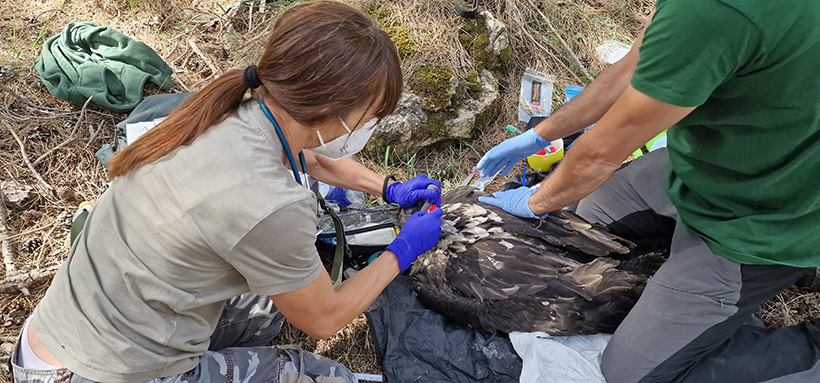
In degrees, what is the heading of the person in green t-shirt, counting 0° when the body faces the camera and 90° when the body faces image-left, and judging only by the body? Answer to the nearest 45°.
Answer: approximately 90°

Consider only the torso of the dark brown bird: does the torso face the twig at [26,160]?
yes

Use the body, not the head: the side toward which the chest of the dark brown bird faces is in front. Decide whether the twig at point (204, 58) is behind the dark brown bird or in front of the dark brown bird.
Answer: in front

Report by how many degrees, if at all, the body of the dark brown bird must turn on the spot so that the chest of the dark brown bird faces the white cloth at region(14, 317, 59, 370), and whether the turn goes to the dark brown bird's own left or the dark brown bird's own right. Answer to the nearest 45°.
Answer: approximately 45° to the dark brown bird's own left

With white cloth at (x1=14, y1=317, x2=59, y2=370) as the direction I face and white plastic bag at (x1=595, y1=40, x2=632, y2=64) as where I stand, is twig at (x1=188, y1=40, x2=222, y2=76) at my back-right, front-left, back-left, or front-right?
front-right

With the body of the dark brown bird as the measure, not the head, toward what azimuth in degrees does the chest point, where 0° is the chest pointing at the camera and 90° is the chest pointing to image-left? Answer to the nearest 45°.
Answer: approximately 90°

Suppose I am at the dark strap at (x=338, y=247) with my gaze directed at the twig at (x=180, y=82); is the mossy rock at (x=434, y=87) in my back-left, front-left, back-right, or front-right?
front-right

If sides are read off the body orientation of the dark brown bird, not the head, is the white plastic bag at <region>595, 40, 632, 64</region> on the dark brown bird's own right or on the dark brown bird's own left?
on the dark brown bird's own right

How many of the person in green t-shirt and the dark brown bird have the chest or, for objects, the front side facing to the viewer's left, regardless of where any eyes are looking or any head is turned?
2

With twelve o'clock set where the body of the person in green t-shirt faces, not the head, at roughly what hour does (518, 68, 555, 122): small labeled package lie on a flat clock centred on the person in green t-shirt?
The small labeled package is roughly at 2 o'clock from the person in green t-shirt.

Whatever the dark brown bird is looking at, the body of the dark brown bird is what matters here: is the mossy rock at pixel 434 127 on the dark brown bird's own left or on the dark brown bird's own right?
on the dark brown bird's own right

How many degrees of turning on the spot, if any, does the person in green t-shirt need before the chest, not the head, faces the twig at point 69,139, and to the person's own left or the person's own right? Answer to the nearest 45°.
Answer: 0° — they already face it

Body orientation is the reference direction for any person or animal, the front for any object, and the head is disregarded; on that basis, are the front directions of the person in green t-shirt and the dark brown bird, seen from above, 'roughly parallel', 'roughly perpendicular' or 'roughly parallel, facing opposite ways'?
roughly parallel

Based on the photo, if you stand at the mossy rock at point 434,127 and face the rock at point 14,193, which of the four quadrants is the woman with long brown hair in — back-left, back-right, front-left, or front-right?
front-left

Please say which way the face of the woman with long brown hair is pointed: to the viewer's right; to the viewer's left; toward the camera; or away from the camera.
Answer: to the viewer's right
